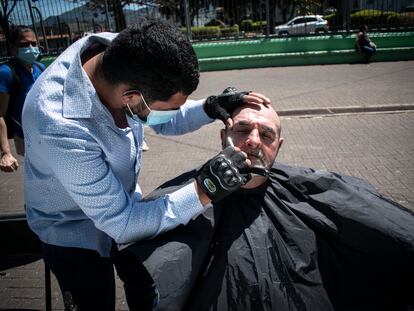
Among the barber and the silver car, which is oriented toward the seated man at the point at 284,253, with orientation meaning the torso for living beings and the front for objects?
the barber

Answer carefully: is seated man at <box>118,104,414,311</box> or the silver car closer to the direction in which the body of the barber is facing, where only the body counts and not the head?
the seated man

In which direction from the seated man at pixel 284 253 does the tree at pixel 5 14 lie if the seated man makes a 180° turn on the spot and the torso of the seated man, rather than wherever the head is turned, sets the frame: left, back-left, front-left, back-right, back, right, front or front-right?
front-left

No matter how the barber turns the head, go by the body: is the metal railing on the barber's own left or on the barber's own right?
on the barber's own left

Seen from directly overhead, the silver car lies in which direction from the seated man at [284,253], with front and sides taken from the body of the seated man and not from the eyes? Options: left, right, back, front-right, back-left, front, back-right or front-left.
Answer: back

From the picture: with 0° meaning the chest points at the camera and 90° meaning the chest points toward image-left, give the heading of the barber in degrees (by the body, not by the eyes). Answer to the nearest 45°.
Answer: approximately 270°

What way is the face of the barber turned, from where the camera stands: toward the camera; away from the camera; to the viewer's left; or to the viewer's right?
to the viewer's right

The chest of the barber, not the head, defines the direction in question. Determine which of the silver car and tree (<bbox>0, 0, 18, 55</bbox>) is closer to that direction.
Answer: the silver car
